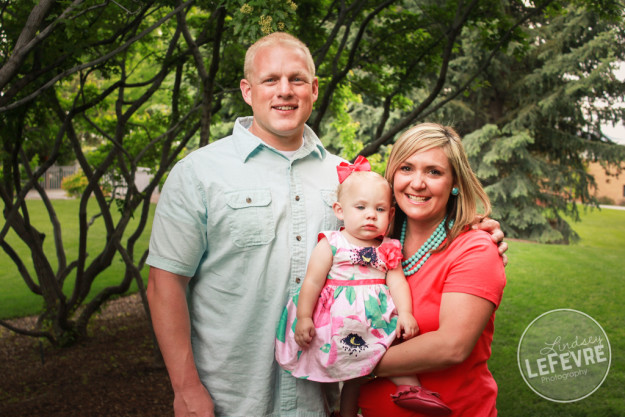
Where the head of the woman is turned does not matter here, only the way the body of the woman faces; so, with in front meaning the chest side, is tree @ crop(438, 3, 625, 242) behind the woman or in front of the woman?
behind

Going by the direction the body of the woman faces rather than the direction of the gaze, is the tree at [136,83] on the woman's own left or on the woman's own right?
on the woman's own right

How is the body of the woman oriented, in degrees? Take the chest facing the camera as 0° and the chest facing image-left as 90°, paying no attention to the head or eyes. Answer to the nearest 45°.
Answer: approximately 45°
